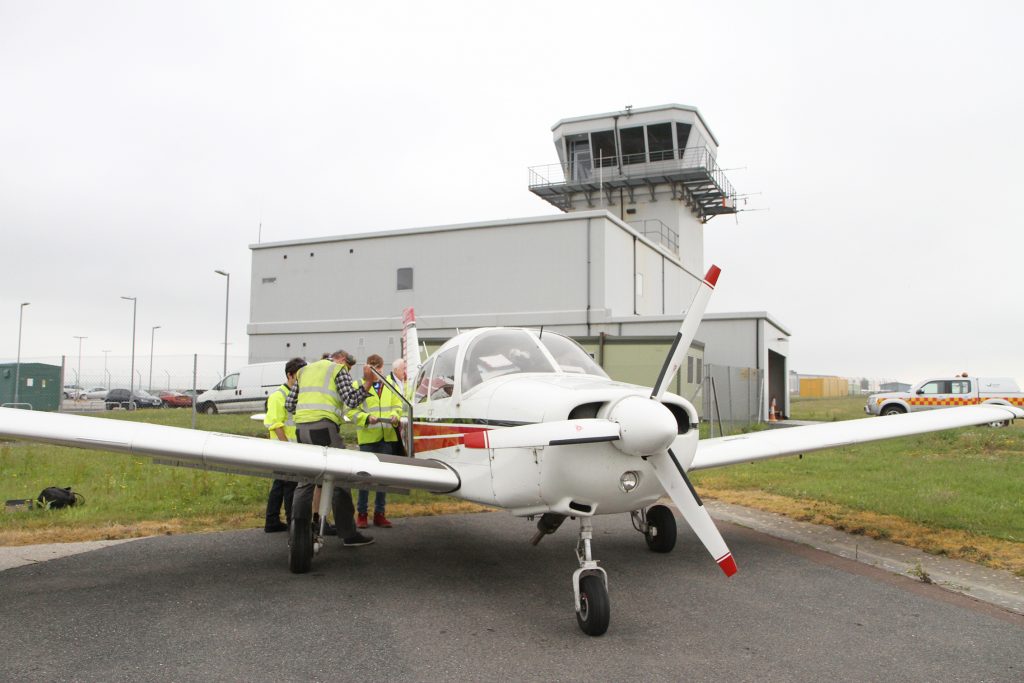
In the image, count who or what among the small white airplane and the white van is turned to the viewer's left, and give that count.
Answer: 1

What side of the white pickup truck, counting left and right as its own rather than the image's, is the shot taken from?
left

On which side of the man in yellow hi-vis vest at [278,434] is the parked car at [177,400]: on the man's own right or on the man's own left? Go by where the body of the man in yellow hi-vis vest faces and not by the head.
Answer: on the man's own left

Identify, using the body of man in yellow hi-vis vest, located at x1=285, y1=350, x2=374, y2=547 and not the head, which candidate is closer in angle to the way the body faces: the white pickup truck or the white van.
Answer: the white pickup truck

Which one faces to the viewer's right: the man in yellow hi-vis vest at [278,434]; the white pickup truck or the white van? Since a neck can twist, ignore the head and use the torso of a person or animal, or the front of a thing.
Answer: the man in yellow hi-vis vest

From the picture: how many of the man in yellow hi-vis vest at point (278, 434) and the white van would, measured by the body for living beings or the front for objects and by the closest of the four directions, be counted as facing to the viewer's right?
1

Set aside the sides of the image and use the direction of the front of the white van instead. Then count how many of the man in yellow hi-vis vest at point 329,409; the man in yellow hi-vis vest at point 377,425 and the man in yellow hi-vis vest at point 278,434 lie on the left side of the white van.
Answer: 3

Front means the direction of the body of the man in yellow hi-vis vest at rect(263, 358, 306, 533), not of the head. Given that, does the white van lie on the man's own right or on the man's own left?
on the man's own left

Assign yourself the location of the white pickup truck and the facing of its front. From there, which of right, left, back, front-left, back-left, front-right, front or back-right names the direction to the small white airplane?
left

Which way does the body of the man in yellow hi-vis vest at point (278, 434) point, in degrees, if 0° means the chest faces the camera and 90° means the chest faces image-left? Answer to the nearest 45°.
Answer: approximately 270°

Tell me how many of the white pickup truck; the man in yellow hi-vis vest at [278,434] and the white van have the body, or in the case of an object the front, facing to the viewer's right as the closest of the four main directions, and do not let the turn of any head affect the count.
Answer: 1

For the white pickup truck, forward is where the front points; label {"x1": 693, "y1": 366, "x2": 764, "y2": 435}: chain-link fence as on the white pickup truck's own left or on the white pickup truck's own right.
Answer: on the white pickup truck's own left

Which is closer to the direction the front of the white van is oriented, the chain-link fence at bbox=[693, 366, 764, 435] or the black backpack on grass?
the black backpack on grass

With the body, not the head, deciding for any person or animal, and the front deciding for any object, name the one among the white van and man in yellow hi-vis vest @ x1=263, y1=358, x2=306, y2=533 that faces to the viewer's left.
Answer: the white van

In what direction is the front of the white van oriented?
to the viewer's left
